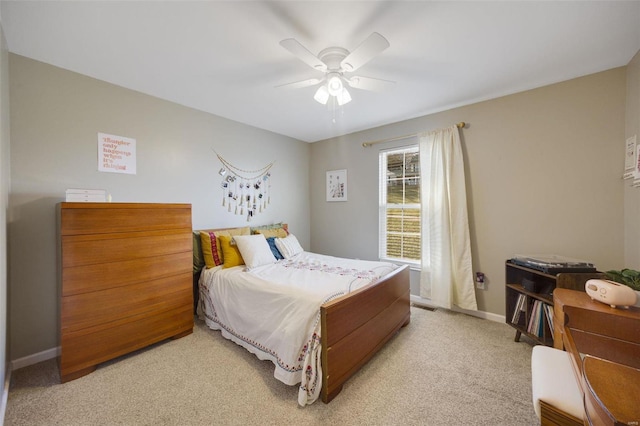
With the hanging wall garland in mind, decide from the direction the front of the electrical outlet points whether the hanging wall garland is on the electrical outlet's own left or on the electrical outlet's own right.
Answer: on the electrical outlet's own right

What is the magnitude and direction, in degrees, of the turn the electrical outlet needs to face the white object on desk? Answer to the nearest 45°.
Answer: approximately 45° to its left

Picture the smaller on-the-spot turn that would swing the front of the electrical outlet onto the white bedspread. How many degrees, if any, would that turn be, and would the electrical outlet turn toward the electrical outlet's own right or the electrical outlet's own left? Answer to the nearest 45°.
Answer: approximately 45° to the electrical outlet's own right

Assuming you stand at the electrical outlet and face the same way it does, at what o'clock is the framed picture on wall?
The framed picture on wall is roughly at 3 o'clock from the electrical outlet.

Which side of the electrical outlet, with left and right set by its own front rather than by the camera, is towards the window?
right

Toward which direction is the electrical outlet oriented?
toward the camera

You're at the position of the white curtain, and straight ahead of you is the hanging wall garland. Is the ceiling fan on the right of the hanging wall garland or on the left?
left

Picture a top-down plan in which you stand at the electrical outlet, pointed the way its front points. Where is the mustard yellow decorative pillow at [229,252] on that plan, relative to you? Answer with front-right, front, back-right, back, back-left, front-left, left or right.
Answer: front-right

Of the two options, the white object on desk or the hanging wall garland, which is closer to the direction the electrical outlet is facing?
the white object on desk

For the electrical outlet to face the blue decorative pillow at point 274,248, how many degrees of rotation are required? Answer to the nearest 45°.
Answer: approximately 45° to its right

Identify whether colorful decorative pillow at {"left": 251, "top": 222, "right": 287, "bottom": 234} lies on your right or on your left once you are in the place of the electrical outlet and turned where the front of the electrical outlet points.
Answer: on your right

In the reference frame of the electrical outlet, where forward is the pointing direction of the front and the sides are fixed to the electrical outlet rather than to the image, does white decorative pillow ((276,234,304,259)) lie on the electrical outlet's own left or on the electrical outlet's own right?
on the electrical outlet's own right
